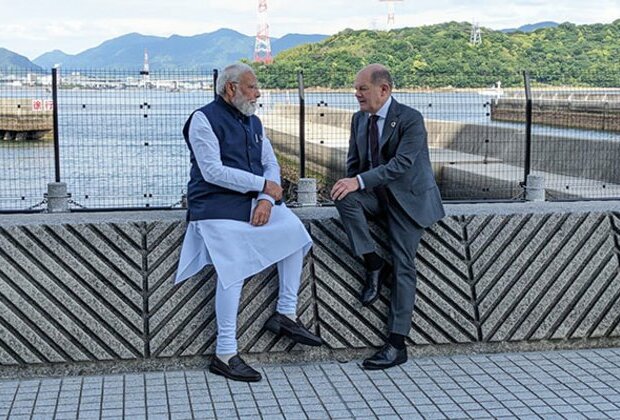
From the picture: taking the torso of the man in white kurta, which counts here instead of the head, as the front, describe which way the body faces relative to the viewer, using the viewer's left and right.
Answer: facing the viewer and to the right of the viewer

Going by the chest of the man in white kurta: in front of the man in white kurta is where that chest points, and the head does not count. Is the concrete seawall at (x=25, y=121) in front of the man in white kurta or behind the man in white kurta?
behind

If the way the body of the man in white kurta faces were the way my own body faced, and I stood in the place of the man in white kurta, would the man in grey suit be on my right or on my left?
on my left

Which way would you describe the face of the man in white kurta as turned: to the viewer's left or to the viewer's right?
to the viewer's right

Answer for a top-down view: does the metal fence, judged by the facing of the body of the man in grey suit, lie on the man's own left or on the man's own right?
on the man's own right

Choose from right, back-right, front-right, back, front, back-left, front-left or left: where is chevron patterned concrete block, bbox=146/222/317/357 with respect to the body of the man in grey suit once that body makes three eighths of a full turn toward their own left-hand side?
back

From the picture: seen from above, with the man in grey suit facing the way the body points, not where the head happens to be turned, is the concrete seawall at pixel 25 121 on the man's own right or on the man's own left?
on the man's own right

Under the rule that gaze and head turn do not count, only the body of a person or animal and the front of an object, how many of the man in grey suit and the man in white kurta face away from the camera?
0

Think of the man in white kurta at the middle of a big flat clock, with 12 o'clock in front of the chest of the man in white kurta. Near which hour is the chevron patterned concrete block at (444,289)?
The chevron patterned concrete block is roughly at 10 o'clock from the man in white kurta.

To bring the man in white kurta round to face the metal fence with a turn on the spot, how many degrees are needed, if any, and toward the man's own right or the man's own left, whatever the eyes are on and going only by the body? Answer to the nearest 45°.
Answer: approximately 135° to the man's own left

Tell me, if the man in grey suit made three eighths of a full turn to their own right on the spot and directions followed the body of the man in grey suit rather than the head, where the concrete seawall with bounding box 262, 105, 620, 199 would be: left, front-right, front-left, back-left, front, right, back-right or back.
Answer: front

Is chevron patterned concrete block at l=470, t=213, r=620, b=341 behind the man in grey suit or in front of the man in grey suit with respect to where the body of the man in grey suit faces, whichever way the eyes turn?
behind

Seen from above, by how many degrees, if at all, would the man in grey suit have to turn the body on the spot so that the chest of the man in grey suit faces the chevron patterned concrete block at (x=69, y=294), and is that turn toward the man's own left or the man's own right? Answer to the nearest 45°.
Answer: approximately 45° to the man's own right

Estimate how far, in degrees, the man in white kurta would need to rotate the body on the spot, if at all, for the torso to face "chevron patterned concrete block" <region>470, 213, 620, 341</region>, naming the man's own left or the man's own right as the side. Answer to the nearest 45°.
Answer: approximately 45° to the man's own left

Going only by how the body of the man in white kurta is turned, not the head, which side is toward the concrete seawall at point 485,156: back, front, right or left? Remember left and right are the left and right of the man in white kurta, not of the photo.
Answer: left

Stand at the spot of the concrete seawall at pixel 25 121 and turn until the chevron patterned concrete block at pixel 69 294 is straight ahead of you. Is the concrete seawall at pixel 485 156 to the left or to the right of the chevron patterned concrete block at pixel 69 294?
left

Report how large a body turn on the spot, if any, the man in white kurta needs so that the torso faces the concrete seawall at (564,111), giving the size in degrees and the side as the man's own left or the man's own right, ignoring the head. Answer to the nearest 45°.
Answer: approximately 90° to the man's own left
